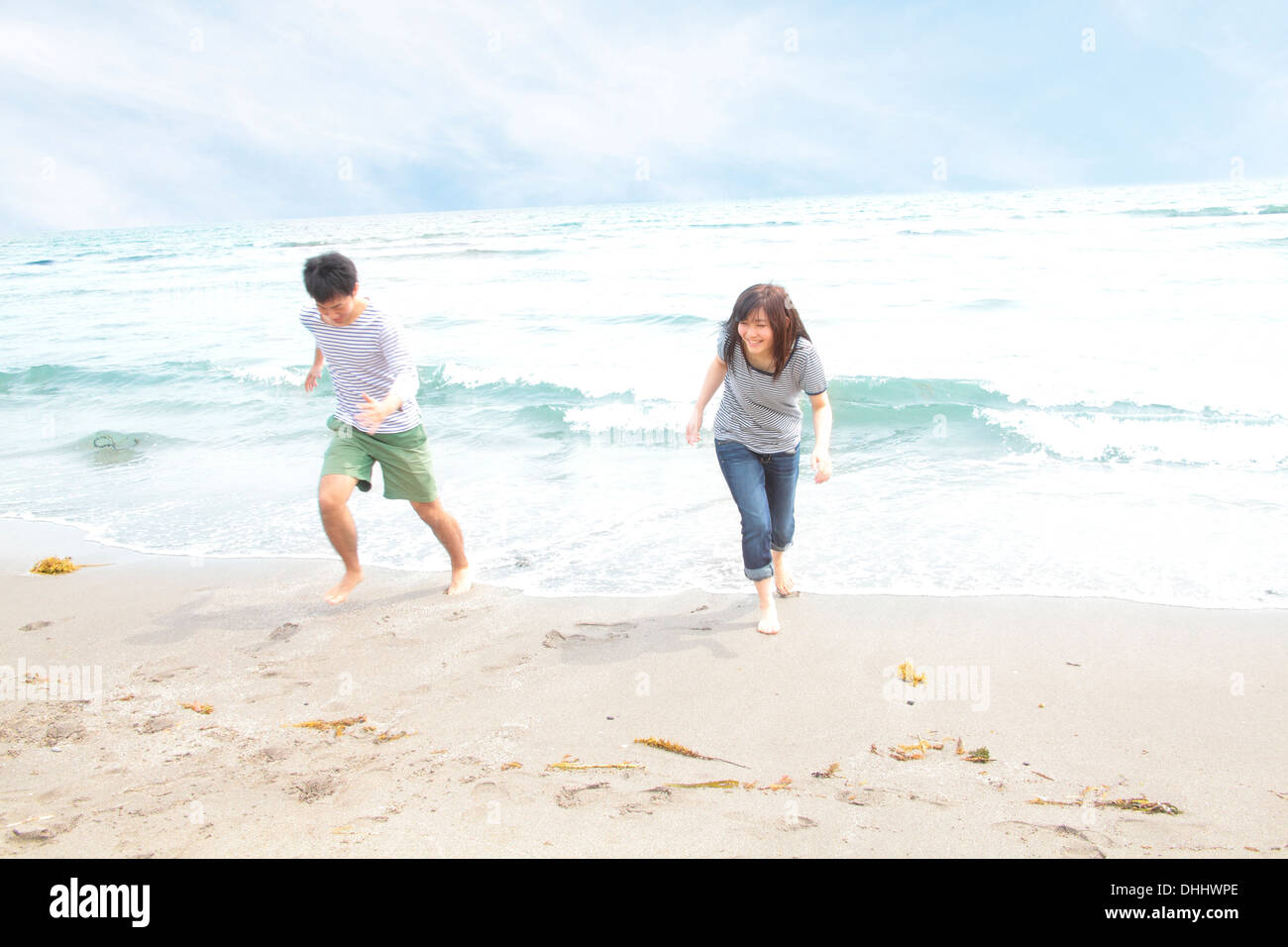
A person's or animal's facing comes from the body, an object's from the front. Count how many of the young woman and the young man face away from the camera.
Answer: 0

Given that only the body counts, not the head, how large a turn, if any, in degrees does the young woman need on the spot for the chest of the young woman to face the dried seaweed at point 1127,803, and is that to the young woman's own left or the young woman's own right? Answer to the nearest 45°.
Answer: approximately 45° to the young woman's own left

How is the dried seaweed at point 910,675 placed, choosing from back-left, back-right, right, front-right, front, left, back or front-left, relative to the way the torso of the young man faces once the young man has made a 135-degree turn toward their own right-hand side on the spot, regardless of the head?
back-right

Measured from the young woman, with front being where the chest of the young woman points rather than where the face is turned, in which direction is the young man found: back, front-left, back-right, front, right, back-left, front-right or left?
right

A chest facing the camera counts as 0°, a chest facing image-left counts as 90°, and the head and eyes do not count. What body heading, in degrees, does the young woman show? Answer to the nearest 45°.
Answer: approximately 0°

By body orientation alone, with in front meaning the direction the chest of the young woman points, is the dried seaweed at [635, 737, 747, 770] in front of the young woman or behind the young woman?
in front

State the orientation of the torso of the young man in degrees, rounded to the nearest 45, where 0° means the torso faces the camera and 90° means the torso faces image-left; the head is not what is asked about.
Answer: approximately 45°

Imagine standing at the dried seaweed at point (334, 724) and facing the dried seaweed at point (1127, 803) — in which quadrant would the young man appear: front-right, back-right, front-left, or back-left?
back-left
